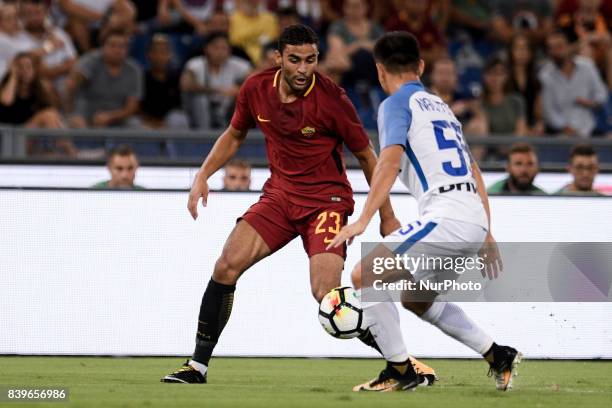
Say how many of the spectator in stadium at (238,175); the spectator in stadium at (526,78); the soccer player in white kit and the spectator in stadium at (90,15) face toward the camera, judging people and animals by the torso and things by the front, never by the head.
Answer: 3

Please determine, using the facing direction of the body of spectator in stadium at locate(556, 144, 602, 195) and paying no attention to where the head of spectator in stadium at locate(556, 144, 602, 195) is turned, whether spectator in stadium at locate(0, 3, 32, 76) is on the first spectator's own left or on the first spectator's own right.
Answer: on the first spectator's own right

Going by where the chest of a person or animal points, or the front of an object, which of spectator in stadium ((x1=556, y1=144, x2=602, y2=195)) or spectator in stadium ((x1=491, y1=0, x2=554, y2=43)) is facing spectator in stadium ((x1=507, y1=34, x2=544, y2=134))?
spectator in stadium ((x1=491, y1=0, x2=554, y2=43))

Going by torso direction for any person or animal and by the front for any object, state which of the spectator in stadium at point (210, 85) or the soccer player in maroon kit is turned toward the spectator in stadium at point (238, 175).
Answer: the spectator in stadium at point (210, 85)

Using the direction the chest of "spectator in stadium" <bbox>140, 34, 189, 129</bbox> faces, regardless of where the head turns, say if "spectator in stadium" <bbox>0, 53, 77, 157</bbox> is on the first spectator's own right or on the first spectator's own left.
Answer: on the first spectator's own right

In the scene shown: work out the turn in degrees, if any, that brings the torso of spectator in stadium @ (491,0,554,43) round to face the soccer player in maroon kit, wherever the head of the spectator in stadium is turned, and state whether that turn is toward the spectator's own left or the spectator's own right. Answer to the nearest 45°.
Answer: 0° — they already face them

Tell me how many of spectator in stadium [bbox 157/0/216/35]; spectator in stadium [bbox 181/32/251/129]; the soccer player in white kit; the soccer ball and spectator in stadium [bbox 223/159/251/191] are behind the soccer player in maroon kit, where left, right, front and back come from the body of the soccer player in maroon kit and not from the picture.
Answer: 3

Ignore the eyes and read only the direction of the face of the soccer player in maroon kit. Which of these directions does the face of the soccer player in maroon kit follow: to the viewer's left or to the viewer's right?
to the viewer's right

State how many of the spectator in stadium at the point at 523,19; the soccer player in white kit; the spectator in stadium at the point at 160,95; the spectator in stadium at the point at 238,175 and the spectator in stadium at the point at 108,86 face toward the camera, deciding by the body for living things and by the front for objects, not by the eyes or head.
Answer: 4

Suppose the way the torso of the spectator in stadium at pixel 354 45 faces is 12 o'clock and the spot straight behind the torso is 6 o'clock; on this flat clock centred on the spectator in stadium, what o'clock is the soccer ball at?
The soccer ball is roughly at 12 o'clock from the spectator in stadium.

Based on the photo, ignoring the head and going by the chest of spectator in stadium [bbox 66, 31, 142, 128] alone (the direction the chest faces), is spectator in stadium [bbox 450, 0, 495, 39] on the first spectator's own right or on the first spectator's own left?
on the first spectator's own left

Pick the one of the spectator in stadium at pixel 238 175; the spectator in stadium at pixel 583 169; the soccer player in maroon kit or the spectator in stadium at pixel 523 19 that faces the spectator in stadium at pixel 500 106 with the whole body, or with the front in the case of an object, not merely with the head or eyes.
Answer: the spectator in stadium at pixel 523 19
